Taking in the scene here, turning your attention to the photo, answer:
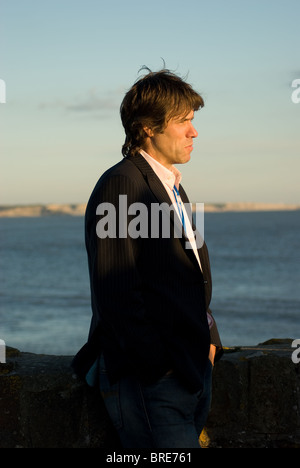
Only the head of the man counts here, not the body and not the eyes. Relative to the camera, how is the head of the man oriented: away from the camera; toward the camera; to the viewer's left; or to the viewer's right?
to the viewer's right

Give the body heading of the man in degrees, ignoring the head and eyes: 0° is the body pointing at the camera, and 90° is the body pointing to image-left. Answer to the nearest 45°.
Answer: approximately 270°
